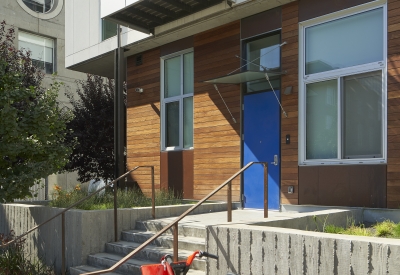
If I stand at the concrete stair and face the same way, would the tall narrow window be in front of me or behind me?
behind

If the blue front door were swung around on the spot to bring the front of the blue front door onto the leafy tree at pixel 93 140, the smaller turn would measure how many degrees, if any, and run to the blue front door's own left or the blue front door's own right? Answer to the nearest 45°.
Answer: approximately 90° to the blue front door's own right

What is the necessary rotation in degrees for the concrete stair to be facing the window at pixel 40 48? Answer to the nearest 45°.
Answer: approximately 135° to its right

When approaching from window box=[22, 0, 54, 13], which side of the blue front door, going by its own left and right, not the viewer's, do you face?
right

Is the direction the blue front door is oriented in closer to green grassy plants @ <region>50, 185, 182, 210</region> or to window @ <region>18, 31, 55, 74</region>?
the green grassy plants

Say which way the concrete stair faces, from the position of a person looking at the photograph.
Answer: facing the viewer and to the left of the viewer

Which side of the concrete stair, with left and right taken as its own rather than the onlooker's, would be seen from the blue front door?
back

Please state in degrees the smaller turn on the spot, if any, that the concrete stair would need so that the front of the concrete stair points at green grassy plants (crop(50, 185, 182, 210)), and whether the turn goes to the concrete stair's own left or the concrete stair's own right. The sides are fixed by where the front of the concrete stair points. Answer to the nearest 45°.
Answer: approximately 135° to the concrete stair's own right

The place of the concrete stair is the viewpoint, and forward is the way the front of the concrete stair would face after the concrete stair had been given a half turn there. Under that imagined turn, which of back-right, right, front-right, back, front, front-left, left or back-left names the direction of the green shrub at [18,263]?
left

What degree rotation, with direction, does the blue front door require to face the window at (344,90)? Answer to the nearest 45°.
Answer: approximately 90° to its left

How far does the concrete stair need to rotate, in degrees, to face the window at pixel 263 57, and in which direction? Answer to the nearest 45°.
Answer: approximately 180°

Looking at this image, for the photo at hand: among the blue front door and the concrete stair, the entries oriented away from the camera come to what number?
0
